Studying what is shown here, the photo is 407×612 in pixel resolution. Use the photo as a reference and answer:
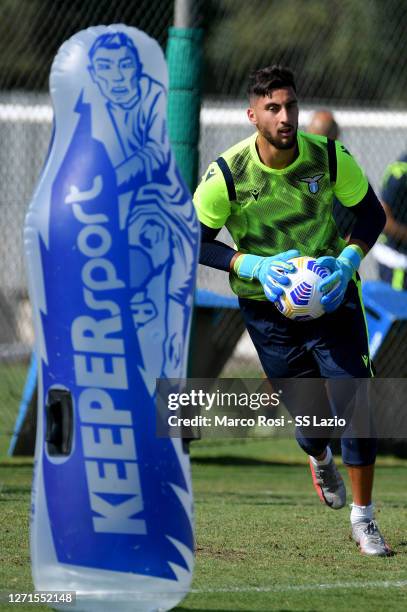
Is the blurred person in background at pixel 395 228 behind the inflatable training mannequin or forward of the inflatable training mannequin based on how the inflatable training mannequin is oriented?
behind

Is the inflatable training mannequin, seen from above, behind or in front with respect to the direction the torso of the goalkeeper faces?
in front

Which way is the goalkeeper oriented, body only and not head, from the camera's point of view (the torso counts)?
toward the camera

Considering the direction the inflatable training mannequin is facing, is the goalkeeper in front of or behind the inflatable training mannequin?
behind

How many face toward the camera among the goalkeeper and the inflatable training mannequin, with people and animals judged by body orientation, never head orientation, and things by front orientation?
2

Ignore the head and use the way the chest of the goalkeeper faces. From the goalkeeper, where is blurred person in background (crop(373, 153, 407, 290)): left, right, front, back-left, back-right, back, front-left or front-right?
back

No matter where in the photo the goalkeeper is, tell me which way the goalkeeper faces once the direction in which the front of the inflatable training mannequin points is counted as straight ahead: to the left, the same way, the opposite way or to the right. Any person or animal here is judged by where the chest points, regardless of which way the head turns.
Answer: the same way

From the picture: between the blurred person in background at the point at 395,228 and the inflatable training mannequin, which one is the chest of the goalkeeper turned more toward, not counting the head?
the inflatable training mannequin
